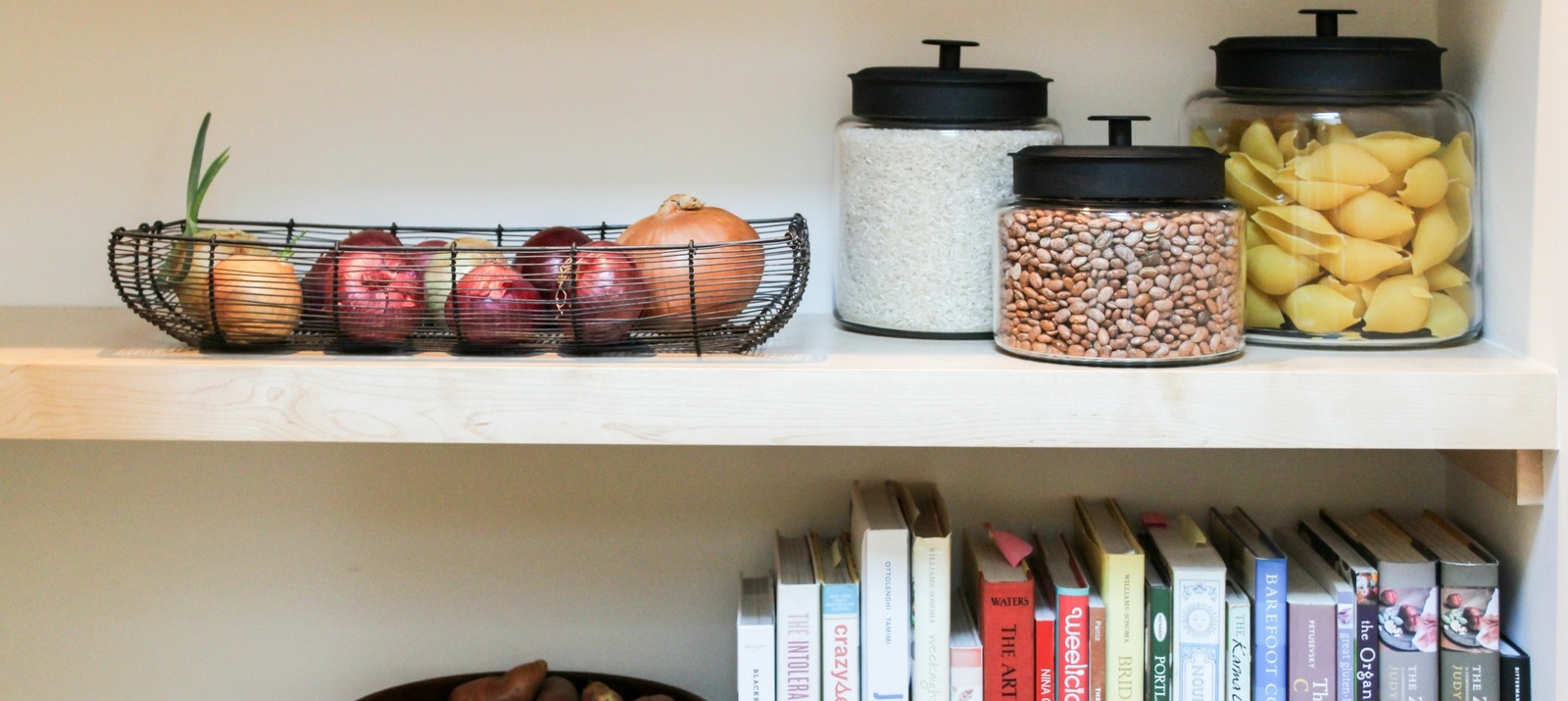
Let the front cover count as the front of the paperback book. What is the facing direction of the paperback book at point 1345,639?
to the viewer's right

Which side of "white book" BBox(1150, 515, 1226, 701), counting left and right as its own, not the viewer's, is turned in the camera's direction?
right

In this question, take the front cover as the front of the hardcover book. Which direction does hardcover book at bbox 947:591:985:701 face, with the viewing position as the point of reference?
facing to the right of the viewer

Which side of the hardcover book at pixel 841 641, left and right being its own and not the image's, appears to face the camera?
right

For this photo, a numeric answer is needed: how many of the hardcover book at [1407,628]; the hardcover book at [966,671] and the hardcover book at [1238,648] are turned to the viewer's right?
3

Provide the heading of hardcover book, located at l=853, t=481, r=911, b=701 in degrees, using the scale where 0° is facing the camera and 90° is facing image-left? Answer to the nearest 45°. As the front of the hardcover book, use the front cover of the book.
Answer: approximately 270°

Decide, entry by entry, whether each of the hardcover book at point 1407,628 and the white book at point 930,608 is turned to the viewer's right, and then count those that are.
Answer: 2

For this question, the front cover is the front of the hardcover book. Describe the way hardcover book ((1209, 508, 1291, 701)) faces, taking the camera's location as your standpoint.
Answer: facing to the right of the viewer

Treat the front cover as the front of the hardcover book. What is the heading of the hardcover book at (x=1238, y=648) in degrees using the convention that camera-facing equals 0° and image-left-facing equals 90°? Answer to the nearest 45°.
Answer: approximately 270°

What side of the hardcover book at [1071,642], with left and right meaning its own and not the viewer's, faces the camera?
right

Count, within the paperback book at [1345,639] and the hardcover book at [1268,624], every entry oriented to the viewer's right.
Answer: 2

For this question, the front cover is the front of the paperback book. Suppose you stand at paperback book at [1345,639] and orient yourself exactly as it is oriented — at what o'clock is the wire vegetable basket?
The wire vegetable basket is roughly at 5 o'clock from the paperback book.

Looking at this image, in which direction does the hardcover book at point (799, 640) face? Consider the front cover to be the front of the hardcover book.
to the viewer's right
